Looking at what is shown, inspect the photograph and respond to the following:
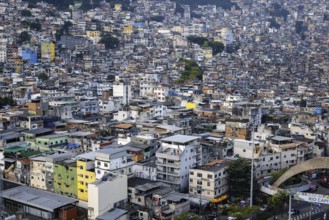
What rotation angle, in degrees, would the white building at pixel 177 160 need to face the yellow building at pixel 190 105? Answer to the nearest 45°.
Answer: approximately 135° to its right

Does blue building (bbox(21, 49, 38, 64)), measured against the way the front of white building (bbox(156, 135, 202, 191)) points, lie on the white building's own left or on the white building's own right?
on the white building's own right

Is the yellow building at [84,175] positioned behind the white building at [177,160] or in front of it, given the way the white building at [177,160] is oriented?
in front

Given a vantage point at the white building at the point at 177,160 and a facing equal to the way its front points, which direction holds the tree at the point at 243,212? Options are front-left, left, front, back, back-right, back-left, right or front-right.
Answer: left

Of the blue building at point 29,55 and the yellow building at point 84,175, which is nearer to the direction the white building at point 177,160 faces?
the yellow building

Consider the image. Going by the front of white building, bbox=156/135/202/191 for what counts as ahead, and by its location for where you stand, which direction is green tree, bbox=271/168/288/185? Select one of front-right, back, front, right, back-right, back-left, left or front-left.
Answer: back-left

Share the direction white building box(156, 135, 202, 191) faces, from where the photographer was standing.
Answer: facing the viewer and to the left of the viewer

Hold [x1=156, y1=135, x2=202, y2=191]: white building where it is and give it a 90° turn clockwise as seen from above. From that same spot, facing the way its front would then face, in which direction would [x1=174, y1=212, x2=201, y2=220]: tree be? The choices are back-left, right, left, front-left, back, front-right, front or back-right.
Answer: back-left

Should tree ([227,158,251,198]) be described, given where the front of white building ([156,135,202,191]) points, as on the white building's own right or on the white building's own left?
on the white building's own left
